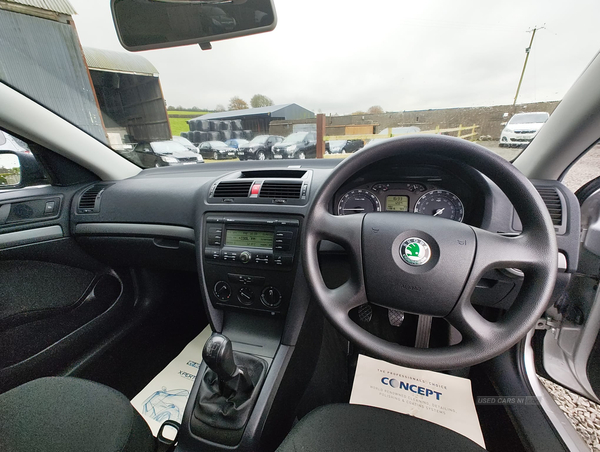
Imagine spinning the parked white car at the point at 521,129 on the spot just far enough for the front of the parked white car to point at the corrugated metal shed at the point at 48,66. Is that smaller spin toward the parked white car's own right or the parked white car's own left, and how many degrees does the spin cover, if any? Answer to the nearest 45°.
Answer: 0° — it already faces it

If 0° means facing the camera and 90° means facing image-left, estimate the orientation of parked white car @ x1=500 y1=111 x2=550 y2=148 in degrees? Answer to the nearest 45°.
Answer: approximately 45°

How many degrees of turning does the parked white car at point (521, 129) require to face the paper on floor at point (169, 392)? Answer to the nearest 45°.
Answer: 0° — it already faces it

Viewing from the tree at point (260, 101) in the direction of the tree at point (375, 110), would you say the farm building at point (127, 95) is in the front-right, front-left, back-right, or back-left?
back-right
